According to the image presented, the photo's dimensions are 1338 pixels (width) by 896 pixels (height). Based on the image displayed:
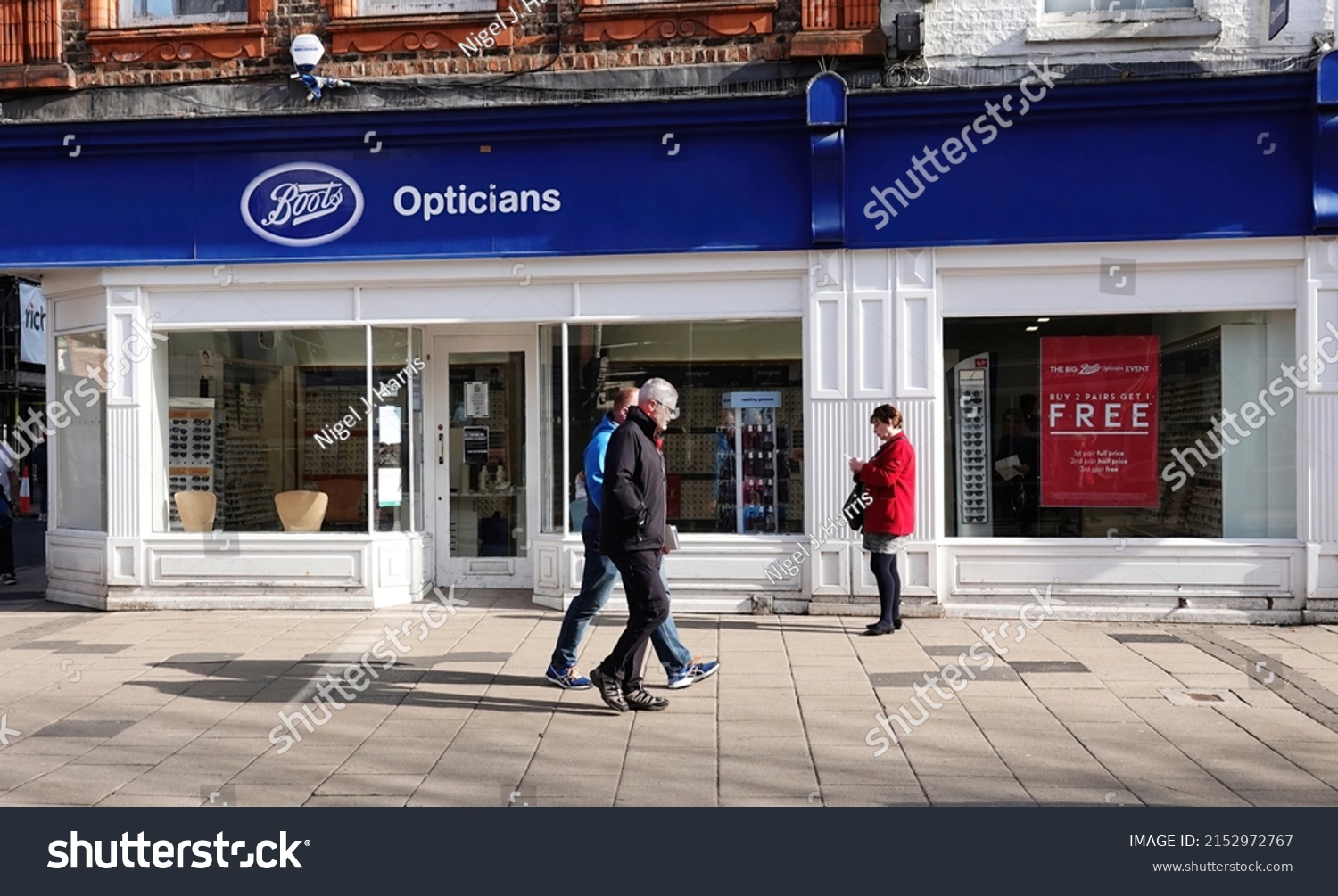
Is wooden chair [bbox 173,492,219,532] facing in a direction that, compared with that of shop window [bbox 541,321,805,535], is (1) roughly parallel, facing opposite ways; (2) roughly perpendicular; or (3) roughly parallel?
roughly parallel, facing opposite ways

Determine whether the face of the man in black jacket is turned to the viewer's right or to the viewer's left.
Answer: to the viewer's right

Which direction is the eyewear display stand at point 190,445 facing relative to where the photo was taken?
toward the camera

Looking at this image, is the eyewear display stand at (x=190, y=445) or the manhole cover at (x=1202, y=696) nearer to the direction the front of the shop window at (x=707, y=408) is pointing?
the manhole cover

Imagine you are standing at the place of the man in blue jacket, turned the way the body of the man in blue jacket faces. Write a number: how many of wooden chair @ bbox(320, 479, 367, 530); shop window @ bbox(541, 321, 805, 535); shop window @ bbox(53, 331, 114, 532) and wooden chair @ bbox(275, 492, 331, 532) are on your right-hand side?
0

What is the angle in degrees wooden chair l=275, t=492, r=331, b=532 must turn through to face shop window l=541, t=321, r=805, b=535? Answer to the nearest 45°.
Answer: approximately 135° to its right

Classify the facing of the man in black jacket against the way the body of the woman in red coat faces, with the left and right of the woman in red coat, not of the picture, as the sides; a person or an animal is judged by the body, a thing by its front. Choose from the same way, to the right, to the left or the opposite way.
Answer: the opposite way

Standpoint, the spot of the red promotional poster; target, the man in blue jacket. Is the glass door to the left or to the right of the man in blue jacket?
right

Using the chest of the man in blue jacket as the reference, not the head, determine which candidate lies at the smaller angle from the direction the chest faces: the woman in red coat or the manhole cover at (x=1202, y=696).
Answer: the manhole cover

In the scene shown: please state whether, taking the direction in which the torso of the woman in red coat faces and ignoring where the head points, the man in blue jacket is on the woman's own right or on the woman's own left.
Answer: on the woman's own left

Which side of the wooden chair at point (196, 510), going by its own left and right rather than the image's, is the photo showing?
back

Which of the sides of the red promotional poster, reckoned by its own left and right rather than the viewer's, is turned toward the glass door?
right

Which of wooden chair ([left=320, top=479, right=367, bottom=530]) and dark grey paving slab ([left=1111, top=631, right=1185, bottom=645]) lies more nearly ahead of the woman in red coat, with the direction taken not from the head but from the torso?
the wooden chair

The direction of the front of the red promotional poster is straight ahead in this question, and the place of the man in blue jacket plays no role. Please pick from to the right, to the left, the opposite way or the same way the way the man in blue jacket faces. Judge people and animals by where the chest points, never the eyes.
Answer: to the left

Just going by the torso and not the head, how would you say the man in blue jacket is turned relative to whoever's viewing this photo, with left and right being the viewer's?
facing to the right of the viewer

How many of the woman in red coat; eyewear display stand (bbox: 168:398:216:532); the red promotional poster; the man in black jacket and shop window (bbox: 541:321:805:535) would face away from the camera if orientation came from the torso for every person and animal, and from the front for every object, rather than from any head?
0

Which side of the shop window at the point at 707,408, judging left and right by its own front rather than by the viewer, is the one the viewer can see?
front
